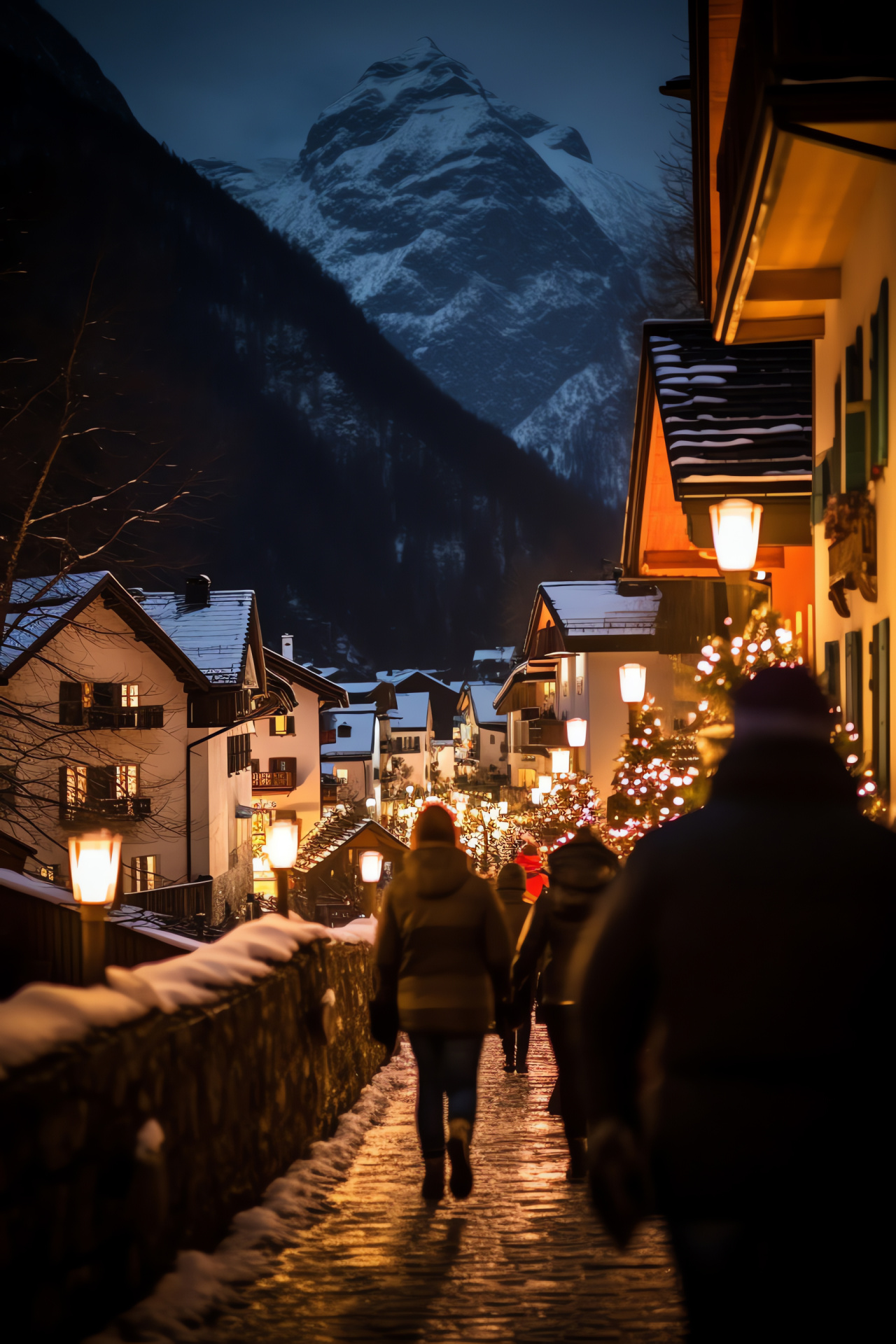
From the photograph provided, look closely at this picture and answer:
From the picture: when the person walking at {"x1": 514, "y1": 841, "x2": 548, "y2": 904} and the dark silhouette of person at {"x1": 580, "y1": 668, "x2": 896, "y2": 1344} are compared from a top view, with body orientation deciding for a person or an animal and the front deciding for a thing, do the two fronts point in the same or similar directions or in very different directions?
same or similar directions

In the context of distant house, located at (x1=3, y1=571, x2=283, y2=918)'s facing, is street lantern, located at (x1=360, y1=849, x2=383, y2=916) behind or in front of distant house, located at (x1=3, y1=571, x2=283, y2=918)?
in front

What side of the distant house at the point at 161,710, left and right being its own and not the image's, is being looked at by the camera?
front

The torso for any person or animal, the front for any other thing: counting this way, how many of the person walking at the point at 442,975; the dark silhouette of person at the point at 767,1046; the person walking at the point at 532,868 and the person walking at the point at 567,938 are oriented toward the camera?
0

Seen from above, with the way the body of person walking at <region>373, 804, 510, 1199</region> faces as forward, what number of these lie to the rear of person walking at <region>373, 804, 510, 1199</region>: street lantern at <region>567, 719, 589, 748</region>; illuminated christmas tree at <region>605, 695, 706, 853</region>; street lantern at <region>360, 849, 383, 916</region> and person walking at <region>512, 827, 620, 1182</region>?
0

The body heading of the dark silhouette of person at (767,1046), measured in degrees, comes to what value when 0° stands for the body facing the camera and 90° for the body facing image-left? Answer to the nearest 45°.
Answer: approximately 180°

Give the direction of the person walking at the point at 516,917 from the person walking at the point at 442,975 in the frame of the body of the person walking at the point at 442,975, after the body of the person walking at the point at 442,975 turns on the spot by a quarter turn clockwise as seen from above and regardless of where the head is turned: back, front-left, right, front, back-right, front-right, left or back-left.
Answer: left

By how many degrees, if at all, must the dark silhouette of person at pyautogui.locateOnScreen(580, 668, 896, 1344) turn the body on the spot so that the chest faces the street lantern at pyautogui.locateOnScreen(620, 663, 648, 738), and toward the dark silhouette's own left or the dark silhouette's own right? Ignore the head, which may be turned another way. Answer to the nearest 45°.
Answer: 0° — they already face it

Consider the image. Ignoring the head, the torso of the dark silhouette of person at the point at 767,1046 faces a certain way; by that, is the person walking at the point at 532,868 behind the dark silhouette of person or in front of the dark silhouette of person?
in front

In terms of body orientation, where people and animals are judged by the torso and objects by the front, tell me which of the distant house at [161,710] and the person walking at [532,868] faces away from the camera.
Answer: the person walking

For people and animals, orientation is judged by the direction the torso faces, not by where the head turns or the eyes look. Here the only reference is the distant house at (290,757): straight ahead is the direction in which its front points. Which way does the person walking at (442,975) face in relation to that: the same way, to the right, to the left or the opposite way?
the opposite way

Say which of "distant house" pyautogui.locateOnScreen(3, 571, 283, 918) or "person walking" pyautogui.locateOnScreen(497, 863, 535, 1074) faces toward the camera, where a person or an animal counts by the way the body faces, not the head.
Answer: the distant house

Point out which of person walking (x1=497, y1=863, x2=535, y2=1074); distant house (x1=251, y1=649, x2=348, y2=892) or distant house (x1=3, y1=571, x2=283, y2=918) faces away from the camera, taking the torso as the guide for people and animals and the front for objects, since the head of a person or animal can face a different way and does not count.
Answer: the person walking

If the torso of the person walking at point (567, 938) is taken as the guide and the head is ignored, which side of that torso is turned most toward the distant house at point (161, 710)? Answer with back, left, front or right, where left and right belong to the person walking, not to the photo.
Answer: front

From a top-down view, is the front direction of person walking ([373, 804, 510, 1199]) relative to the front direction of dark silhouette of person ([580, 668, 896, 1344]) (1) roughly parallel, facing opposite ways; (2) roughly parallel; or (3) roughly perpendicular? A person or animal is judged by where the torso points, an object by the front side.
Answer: roughly parallel

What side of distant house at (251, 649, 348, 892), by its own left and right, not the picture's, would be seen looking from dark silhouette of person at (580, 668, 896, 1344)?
front

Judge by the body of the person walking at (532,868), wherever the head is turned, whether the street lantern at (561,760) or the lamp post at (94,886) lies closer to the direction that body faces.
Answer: the street lantern
